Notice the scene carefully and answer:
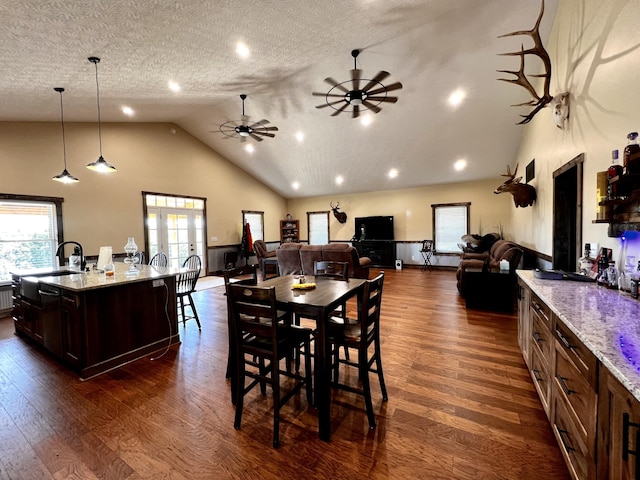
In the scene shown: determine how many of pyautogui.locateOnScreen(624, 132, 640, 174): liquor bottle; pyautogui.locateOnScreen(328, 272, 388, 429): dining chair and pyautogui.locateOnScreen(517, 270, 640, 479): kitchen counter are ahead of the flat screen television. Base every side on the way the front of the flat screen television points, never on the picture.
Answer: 3

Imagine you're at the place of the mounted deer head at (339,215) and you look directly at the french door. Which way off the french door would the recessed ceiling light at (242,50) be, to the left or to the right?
left

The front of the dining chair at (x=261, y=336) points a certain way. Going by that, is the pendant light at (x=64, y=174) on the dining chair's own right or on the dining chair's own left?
on the dining chair's own left

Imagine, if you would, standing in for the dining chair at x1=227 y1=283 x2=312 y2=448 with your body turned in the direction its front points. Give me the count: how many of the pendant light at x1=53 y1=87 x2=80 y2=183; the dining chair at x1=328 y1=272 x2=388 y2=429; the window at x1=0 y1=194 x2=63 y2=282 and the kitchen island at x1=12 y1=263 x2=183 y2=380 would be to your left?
3

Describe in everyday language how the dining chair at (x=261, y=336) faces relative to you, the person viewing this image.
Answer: facing away from the viewer and to the right of the viewer

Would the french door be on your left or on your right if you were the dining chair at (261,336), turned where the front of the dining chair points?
on your left

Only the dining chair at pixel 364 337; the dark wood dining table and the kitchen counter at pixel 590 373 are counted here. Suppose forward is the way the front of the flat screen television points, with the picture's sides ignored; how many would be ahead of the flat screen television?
3

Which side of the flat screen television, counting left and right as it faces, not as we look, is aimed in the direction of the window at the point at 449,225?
left

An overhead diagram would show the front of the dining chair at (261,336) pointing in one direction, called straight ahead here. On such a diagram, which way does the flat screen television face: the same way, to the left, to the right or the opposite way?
the opposite way

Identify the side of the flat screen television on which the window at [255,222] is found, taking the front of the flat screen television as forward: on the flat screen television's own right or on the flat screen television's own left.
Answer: on the flat screen television's own right

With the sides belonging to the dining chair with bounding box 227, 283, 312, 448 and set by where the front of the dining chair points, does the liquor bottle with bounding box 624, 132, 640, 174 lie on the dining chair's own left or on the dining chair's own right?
on the dining chair's own right

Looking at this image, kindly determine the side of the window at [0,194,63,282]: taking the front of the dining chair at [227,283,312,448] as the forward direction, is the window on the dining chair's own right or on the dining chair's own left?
on the dining chair's own left

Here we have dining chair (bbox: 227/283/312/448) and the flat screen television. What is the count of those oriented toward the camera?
1

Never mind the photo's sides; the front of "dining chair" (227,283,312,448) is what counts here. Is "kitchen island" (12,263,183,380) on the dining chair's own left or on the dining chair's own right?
on the dining chair's own left
